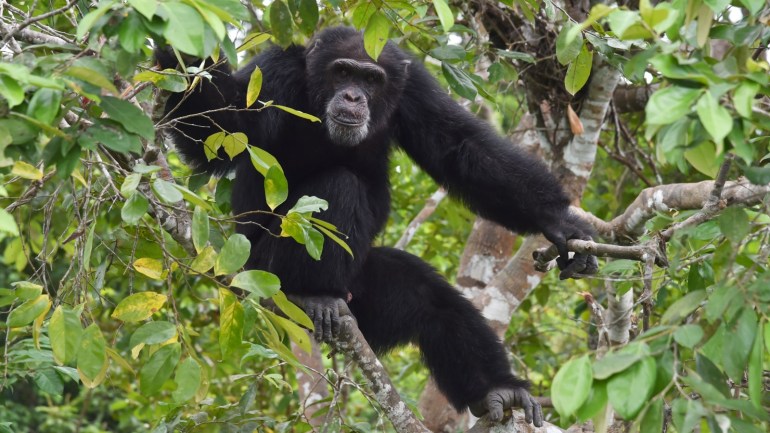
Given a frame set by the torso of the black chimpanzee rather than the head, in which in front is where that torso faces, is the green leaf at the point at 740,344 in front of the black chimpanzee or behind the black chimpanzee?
in front

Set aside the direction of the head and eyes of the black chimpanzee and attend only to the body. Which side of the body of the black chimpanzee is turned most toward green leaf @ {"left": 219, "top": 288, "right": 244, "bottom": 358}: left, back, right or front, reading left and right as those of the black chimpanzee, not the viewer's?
front

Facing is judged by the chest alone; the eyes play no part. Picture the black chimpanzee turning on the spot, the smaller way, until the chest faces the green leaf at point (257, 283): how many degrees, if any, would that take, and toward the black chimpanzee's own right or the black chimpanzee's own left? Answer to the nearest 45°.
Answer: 0° — it already faces it

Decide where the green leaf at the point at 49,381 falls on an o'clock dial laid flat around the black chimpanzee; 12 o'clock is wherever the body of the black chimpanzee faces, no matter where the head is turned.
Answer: The green leaf is roughly at 2 o'clock from the black chimpanzee.

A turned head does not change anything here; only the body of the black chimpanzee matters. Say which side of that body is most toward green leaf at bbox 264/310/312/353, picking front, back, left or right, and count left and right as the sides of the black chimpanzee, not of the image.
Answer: front

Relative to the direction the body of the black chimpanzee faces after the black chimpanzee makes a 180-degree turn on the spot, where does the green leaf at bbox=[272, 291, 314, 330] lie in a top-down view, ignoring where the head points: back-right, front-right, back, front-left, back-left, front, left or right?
back

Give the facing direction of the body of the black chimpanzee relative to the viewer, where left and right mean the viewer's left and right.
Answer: facing the viewer

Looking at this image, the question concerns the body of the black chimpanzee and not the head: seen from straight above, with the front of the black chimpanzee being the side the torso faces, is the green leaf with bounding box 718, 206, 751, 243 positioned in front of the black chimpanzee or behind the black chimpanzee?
in front

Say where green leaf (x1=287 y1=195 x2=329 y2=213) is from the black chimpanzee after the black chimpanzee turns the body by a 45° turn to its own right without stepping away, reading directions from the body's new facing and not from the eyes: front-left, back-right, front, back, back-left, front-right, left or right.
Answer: front-left
